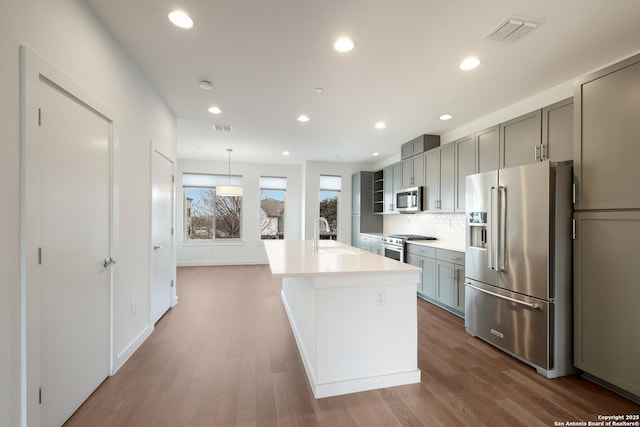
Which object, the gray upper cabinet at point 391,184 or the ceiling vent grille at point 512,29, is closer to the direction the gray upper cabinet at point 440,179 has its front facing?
the ceiling vent grille

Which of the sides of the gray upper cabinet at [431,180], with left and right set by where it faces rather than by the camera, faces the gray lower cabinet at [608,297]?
left

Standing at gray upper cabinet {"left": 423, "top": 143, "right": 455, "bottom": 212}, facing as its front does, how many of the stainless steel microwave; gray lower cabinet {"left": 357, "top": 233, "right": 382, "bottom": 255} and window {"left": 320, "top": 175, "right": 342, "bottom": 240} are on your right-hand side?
3

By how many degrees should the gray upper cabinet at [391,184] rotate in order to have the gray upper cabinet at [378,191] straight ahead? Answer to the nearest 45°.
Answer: approximately 90° to its right

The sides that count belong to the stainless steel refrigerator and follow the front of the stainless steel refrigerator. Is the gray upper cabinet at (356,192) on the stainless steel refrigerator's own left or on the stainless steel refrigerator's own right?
on the stainless steel refrigerator's own right

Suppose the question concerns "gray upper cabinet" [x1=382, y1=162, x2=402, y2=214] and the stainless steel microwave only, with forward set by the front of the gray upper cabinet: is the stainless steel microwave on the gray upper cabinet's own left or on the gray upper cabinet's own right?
on the gray upper cabinet's own left

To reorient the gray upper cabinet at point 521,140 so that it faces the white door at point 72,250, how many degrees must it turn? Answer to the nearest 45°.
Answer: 0° — it already faces it

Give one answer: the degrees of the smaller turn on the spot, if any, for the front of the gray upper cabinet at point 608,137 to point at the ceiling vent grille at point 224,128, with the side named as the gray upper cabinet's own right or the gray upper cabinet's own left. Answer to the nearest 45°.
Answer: approximately 45° to the gray upper cabinet's own right

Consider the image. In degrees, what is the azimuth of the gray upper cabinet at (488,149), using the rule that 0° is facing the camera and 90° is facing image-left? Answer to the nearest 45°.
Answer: approximately 45°

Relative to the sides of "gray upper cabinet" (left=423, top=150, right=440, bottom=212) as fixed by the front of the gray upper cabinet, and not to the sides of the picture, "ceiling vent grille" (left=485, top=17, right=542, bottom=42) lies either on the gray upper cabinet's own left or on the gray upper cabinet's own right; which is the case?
on the gray upper cabinet's own left

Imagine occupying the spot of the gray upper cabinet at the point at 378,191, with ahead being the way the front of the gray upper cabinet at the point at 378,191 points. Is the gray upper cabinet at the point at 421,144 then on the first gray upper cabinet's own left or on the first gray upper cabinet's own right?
on the first gray upper cabinet's own left

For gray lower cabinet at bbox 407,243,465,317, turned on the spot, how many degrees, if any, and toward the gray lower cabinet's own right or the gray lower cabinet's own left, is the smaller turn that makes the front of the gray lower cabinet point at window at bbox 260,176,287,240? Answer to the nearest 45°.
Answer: approximately 90° to the gray lower cabinet's own right

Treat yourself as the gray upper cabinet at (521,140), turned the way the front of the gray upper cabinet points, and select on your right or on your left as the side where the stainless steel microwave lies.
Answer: on your right
